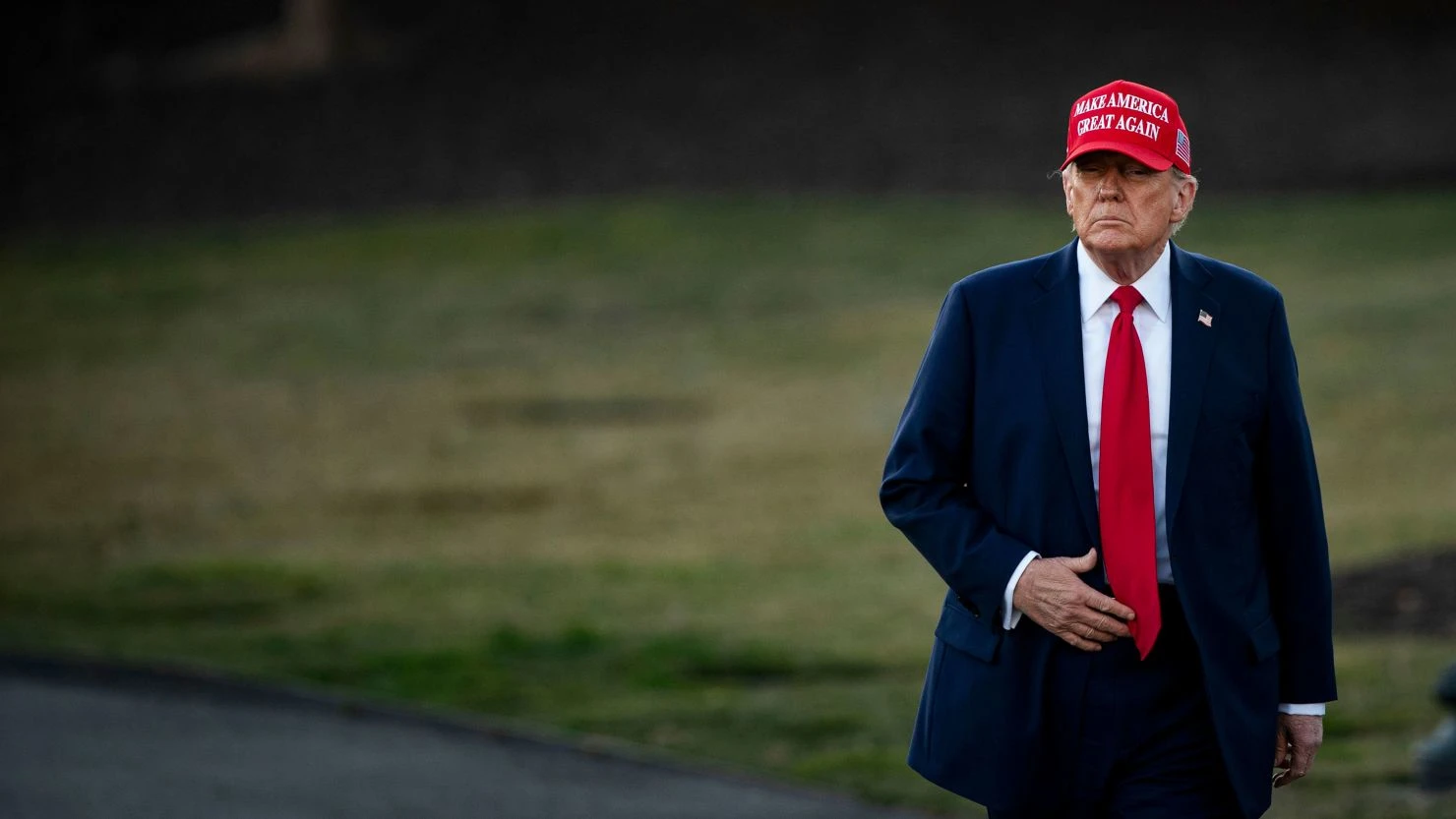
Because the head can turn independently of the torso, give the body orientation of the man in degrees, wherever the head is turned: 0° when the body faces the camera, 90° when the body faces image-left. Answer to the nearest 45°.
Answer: approximately 0°
